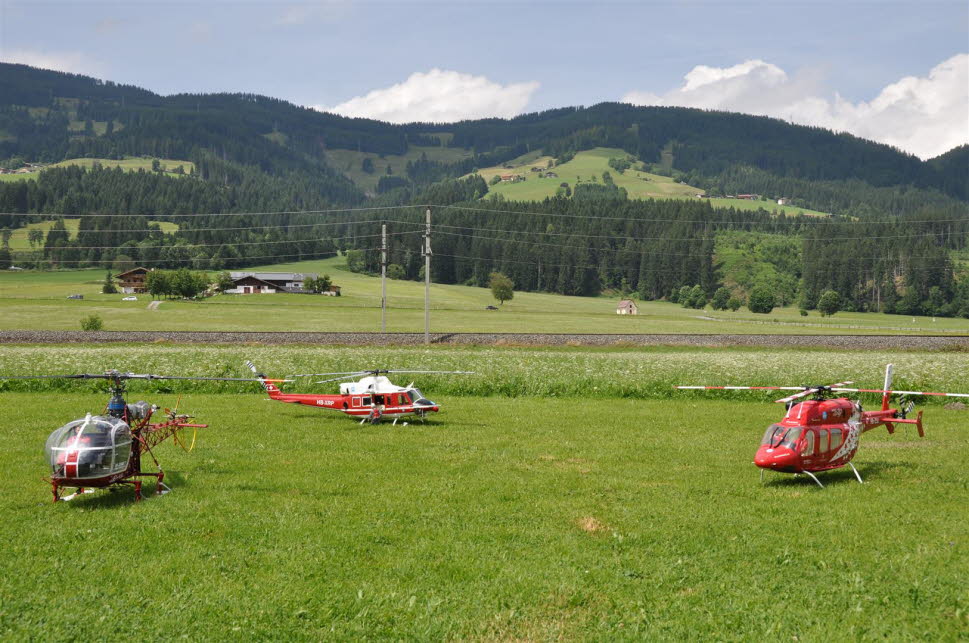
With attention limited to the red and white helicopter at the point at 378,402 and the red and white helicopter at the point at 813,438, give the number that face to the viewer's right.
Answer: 1

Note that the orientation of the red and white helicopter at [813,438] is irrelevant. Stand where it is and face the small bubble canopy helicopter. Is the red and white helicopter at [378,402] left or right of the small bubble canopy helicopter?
right

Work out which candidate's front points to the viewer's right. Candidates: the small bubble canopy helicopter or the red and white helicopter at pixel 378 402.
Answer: the red and white helicopter

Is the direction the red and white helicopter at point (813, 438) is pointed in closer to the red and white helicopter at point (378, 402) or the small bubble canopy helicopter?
the small bubble canopy helicopter

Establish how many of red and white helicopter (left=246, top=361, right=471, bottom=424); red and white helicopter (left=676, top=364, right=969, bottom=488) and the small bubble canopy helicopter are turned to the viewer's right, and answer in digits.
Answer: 1

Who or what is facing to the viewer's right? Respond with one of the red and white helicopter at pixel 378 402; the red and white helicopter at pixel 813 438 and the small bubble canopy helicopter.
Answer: the red and white helicopter at pixel 378 402

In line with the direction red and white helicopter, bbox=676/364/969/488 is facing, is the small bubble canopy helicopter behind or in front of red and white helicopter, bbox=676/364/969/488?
in front

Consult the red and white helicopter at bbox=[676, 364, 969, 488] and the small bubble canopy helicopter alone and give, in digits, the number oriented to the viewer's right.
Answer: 0

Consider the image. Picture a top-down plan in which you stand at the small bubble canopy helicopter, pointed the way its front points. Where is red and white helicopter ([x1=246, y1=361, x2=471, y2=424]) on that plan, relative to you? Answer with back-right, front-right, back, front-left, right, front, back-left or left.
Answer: back

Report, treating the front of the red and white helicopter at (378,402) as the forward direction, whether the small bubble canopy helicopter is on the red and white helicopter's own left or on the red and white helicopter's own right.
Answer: on the red and white helicopter's own right

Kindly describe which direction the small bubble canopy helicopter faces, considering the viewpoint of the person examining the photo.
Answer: facing the viewer and to the left of the viewer

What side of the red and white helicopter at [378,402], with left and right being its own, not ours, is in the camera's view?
right

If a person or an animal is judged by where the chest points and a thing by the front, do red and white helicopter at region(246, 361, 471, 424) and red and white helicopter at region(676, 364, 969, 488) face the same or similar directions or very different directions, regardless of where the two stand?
very different directions
